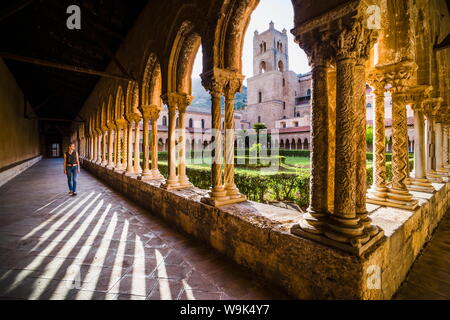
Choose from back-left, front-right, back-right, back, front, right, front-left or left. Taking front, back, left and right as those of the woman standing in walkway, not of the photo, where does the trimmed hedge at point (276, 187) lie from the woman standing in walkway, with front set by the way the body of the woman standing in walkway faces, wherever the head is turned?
front-left

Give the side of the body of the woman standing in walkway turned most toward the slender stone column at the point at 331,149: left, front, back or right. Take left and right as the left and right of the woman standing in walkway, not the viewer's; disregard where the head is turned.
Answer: front

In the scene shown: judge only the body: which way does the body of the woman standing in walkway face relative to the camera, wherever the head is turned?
toward the camera

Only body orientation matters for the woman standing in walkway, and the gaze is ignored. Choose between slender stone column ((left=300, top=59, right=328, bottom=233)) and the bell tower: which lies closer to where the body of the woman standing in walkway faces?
the slender stone column

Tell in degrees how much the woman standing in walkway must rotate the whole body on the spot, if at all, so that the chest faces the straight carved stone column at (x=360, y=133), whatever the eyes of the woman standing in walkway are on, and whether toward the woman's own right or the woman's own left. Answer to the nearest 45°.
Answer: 0° — they already face it

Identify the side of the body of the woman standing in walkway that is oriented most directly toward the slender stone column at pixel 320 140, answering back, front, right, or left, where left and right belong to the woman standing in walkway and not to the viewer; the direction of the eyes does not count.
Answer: front

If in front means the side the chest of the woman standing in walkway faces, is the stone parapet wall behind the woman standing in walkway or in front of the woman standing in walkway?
in front
